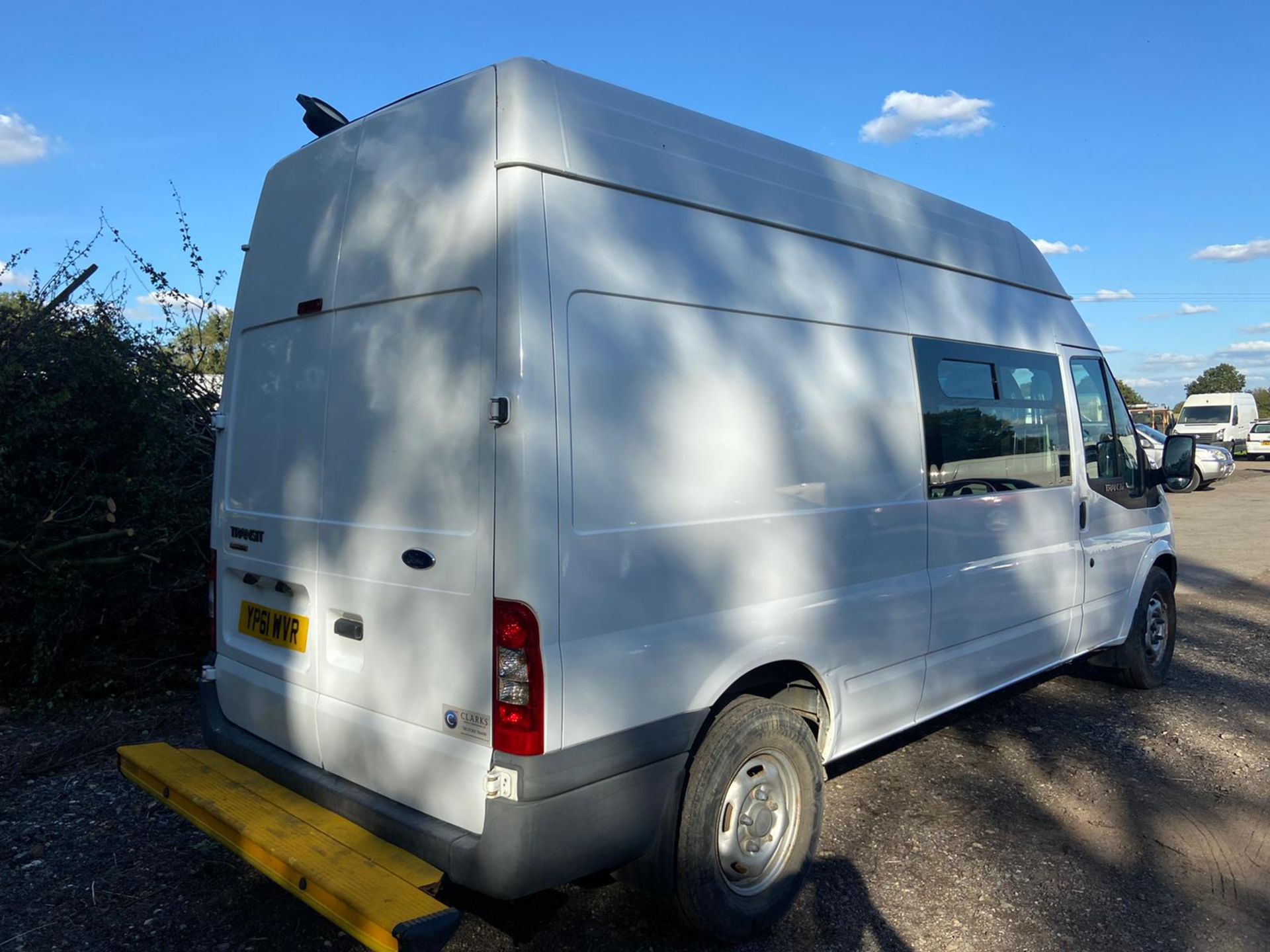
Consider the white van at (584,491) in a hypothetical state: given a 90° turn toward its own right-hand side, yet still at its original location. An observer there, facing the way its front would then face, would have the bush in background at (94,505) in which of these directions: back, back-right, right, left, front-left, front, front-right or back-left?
back

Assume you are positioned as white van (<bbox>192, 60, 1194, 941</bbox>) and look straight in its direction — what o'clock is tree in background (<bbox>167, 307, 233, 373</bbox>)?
The tree in background is roughly at 9 o'clock from the white van.

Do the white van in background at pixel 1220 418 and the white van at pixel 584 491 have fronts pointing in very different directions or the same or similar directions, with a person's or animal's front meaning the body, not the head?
very different directions

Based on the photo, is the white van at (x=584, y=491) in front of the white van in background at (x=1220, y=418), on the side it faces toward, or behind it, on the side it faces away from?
in front

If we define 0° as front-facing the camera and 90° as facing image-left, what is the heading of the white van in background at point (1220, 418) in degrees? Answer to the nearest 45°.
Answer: approximately 45°

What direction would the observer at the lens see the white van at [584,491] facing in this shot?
facing away from the viewer and to the right of the viewer

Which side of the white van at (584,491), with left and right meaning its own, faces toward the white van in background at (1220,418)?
front
